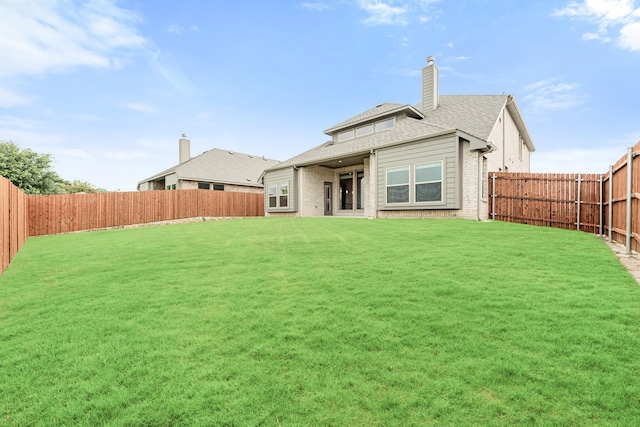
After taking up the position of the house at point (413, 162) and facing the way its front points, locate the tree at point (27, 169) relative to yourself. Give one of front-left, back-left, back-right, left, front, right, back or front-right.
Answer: back-left

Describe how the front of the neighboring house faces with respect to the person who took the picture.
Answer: facing away from the viewer and to the right of the viewer

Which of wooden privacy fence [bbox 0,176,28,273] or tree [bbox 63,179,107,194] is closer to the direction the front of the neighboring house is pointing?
the tree

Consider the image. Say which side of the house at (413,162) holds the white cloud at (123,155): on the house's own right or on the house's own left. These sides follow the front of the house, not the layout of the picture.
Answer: on the house's own left

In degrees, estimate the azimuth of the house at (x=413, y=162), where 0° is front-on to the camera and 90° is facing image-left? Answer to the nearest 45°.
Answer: approximately 225°
